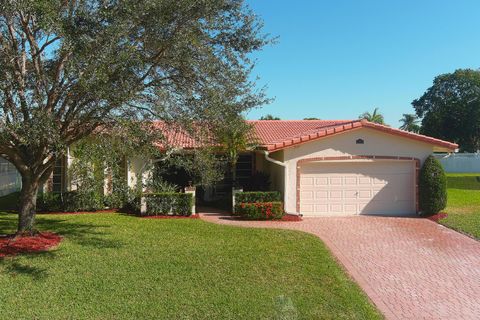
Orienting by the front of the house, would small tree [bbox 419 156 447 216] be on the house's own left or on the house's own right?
on the house's own left

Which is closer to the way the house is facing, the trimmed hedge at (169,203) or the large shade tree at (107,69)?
the large shade tree

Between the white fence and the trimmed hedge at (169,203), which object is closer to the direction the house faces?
the trimmed hedge

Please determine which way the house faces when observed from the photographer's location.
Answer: facing the viewer

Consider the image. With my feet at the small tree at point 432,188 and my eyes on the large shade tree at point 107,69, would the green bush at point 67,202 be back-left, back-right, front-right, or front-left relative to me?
front-right

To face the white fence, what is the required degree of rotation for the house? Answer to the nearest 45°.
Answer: approximately 135° to its left

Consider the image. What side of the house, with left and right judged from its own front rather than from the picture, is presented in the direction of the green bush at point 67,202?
right

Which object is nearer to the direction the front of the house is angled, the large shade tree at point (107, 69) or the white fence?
the large shade tree

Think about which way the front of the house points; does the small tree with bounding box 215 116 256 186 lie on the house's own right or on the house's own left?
on the house's own right
